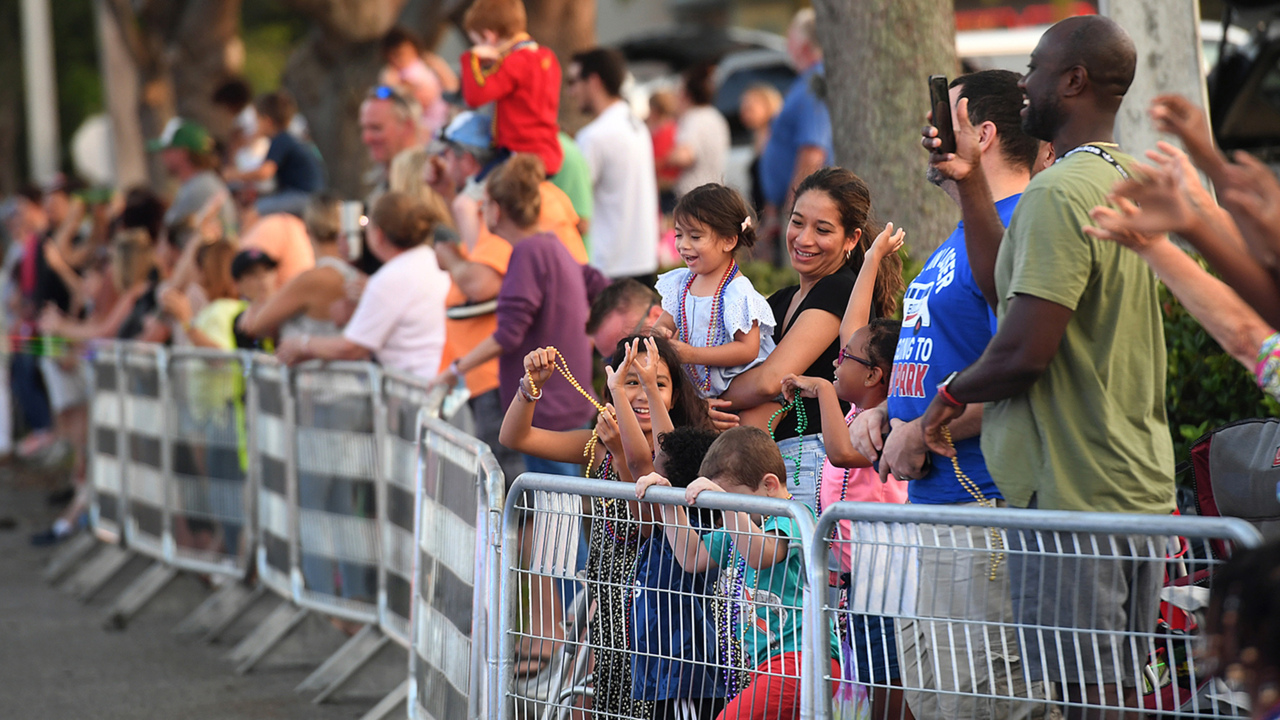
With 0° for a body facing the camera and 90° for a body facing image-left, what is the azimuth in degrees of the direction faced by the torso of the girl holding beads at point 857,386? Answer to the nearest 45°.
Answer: approximately 90°

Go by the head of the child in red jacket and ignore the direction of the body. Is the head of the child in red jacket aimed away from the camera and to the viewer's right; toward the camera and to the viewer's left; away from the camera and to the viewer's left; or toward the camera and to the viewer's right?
away from the camera and to the viewer's left

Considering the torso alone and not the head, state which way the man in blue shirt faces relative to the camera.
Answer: to the viewer's left

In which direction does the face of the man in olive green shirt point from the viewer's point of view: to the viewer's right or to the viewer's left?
to the viewer's left

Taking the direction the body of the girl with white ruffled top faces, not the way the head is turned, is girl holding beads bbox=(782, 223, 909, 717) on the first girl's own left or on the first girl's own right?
on the first girl's own left

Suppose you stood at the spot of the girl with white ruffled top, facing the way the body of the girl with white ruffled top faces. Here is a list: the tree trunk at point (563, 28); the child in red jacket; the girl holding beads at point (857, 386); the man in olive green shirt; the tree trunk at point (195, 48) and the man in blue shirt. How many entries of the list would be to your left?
3

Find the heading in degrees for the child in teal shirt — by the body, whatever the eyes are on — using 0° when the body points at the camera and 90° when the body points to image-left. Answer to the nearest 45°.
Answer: approximately 45°

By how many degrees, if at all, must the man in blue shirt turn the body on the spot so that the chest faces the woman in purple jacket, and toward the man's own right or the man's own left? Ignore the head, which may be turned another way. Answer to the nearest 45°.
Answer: approximately 45° to the man's own right

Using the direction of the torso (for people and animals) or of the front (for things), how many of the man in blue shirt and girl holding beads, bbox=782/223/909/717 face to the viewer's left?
2
